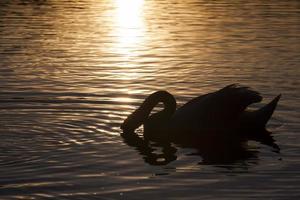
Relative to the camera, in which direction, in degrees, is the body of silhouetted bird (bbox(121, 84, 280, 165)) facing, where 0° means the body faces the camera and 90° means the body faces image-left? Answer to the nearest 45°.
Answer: approximately 90°
